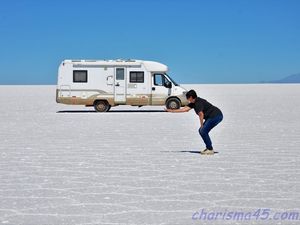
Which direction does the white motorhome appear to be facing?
to the viewer's right
